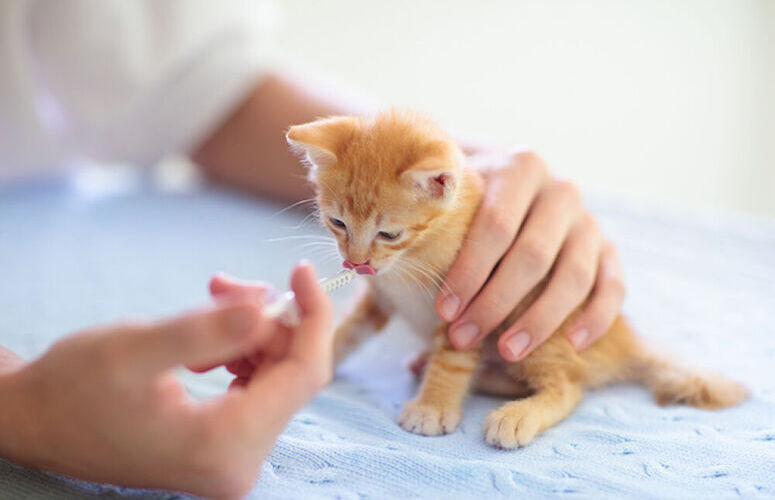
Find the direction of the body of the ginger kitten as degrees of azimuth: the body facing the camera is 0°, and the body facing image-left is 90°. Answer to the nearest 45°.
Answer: approximately 45°
